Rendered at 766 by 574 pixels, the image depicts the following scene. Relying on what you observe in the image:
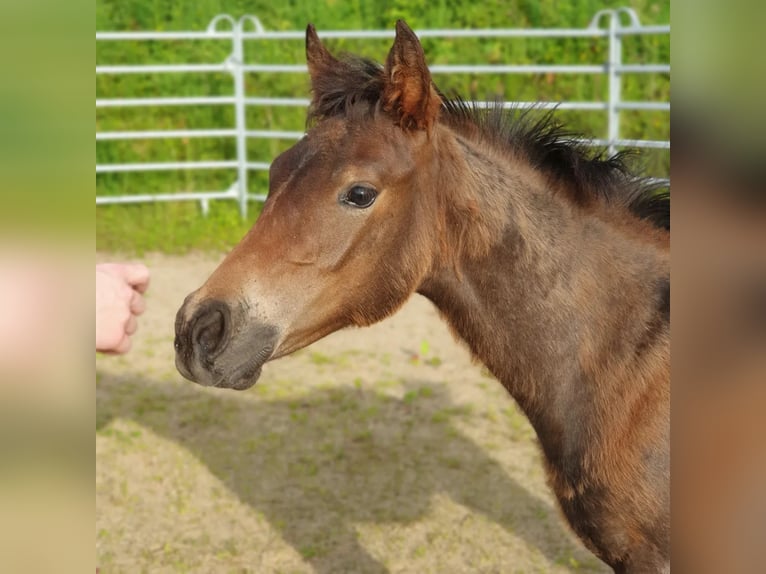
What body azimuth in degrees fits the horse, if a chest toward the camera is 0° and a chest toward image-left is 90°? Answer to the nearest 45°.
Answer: approximately 90°
